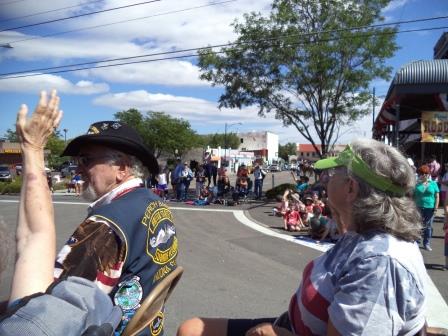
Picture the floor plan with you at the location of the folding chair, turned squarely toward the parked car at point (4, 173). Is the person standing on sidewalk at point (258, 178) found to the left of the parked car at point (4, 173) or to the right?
right

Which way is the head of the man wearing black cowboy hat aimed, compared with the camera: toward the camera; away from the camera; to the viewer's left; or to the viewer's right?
to the viewer's left

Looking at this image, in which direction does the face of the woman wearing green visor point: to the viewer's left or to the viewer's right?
to the viewer's left

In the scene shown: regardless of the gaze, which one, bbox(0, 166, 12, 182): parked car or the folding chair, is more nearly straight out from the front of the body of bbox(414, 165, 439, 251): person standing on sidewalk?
the folding chair

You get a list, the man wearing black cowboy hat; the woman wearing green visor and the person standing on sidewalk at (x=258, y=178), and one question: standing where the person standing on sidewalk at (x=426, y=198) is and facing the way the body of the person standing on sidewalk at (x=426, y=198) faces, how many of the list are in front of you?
2

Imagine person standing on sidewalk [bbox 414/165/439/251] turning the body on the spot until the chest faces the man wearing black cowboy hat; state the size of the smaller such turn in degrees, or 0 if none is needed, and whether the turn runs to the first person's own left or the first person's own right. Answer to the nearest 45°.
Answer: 0° — they already face them

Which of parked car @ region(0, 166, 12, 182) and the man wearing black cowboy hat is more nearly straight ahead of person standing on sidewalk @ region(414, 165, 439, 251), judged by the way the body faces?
the man wearing black cowboy hat
